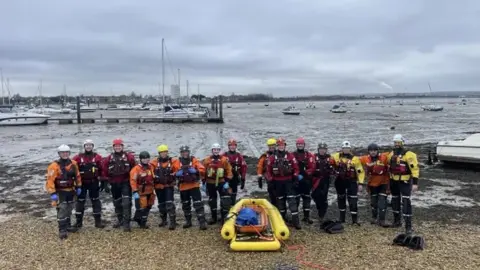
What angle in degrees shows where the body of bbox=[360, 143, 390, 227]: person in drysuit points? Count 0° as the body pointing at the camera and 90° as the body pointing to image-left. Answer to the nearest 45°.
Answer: approximately 0°

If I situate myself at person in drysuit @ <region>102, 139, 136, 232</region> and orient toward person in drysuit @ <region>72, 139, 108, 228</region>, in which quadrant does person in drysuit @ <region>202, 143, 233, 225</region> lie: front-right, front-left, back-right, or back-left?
back-right

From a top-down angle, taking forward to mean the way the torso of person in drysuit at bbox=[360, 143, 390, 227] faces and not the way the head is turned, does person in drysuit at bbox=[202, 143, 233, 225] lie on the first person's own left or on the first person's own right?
on the first person's own right

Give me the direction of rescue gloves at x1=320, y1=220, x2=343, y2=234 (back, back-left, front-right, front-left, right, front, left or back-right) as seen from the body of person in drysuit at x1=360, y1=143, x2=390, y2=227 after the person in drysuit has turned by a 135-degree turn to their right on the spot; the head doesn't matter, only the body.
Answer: left

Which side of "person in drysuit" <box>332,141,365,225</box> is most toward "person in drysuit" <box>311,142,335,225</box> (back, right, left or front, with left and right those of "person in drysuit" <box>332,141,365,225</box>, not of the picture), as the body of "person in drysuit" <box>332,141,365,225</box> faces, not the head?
right

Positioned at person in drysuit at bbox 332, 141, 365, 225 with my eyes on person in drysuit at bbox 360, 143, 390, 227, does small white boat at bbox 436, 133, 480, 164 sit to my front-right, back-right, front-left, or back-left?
front-left

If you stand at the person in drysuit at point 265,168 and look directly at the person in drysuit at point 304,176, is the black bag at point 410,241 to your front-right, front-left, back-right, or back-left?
front-right

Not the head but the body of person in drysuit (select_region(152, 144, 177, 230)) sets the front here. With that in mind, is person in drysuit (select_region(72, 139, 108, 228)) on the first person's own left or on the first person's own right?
on the first person's own right

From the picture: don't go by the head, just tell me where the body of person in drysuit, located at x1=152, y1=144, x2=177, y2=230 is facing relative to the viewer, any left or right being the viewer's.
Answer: facing the viewer

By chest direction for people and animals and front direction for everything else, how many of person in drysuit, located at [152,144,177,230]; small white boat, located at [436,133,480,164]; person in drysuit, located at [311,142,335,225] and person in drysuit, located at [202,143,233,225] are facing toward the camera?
3

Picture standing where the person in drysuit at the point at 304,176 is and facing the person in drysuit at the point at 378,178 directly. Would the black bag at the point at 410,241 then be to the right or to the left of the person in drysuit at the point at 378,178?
right
